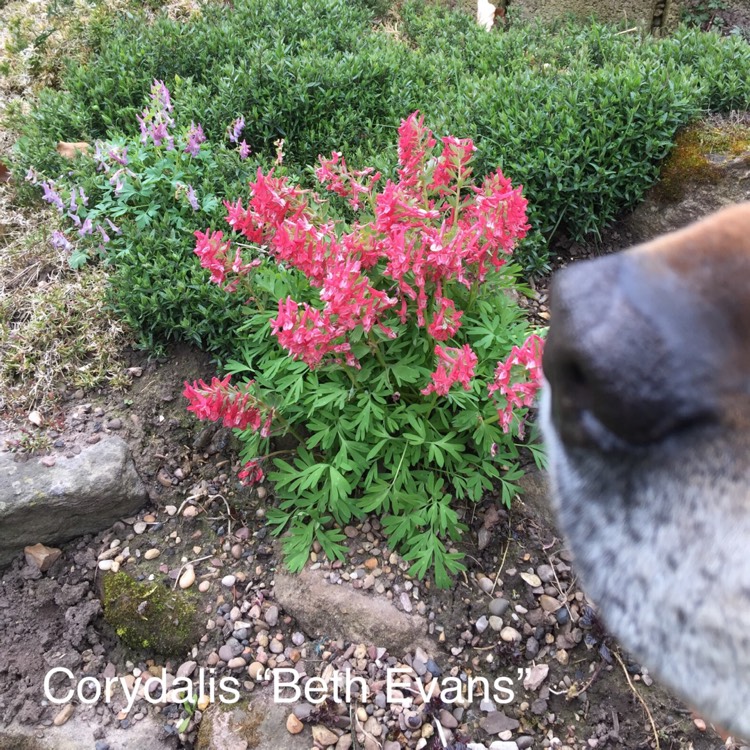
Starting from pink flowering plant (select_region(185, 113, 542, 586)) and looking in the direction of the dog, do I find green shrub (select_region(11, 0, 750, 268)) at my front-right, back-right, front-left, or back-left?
back-left
